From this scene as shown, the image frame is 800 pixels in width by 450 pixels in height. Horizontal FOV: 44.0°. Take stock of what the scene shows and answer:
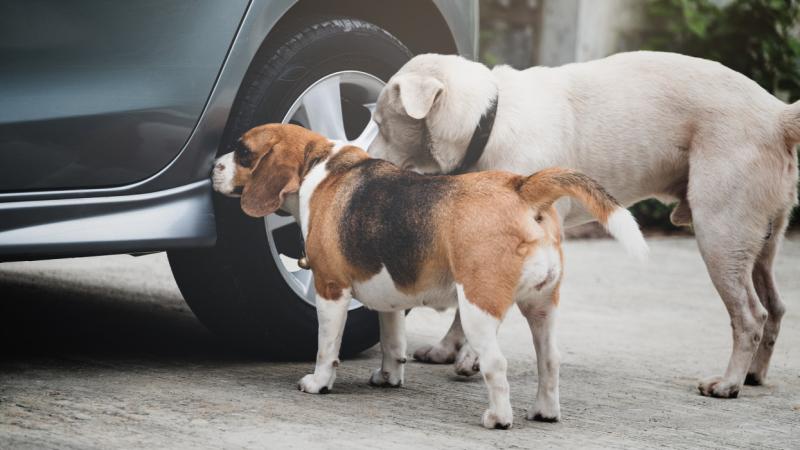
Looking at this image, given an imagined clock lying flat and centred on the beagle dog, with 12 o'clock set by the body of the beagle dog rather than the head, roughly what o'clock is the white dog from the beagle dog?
The white dog is roughly at 3 o'clock from the beagle dog.

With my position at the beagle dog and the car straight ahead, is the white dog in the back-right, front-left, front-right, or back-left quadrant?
back-right

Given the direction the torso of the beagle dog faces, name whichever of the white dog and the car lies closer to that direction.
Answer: the car

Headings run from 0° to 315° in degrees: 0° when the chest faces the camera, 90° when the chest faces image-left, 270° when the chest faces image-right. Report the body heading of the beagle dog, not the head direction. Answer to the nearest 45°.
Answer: approximately 135°

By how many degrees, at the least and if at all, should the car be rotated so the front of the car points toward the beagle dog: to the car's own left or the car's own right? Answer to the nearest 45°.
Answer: approximately 135° to the car's own left

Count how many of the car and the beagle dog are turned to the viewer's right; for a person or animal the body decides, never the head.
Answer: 0
